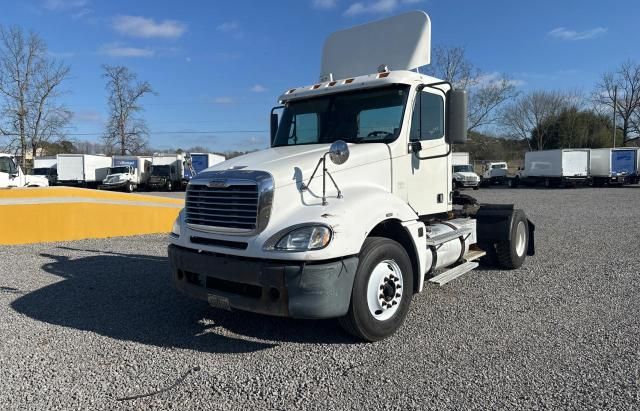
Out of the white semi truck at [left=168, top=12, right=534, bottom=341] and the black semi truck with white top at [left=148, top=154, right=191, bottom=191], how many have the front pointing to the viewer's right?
0

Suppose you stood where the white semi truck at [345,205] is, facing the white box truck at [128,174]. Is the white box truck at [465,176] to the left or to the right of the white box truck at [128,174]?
right

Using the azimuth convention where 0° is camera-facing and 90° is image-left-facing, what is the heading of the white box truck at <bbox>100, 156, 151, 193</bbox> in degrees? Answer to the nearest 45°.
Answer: approximately 45°

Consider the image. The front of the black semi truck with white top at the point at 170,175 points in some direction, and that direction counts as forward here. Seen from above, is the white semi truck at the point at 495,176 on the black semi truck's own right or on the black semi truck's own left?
on the black semi truck's own left

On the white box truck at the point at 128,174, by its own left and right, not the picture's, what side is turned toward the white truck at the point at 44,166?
right

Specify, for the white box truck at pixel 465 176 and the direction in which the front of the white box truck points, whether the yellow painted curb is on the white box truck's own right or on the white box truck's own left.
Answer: on the white box truck's own right

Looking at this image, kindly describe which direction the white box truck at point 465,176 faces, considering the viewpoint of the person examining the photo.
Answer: facing the viewer and to the right of the viewer

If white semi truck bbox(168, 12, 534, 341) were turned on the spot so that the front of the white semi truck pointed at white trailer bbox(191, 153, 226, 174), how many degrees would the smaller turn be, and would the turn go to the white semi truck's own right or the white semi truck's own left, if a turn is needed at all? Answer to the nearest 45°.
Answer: approximately 135° to the white semi truck's own right

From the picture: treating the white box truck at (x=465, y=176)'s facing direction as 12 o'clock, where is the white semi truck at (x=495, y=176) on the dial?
the white semi truck at (x=495, y=176) is roughly at 8 o'clock from the white box truck at (x=465, y=176).

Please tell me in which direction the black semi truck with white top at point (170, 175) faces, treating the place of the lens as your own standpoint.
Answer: facing the viewer and to the left of the viewer

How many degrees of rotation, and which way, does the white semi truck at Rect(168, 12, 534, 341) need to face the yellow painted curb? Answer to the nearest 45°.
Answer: approximately 90° to its right
